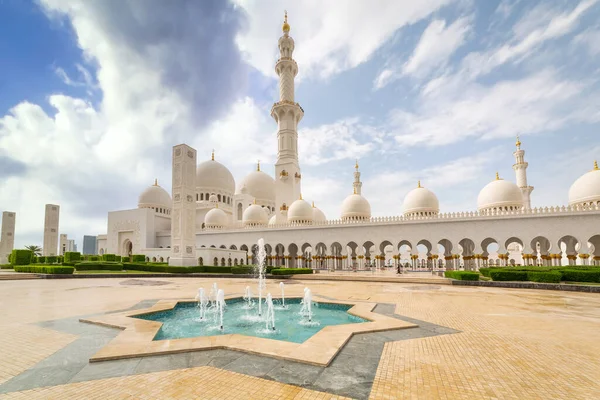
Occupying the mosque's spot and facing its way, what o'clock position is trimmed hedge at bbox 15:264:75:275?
The trimmed hedge is roughly at 12 o'clock from the mosque.

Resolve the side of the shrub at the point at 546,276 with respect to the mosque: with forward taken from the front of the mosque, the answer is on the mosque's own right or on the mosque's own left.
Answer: on the mosque's own left

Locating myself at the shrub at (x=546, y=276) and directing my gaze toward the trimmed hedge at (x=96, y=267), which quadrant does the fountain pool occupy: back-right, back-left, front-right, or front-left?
front-left

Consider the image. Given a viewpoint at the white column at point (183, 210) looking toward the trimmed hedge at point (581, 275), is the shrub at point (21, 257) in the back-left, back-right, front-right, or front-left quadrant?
back-right

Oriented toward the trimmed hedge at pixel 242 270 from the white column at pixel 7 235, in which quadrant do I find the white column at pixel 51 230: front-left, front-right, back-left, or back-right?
front-left

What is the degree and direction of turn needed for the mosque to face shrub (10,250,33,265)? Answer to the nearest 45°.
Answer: approximately 45° to its right

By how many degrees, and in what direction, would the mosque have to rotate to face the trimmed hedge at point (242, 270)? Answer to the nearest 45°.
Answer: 0° — it already faces it

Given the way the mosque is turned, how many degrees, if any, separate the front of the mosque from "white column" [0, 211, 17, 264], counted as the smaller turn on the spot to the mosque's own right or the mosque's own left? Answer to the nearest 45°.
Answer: approximately 45° to the mosque's own right

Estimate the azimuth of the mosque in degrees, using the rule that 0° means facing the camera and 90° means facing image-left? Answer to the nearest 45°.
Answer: approximately 45°

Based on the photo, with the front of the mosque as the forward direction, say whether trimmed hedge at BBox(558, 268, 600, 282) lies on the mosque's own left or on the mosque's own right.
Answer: on the mosque's own left

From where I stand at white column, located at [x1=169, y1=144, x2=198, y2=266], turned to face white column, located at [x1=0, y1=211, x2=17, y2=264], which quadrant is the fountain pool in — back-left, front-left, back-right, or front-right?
back-left

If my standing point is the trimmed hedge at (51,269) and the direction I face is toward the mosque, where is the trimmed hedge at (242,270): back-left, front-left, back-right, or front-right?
front-right
